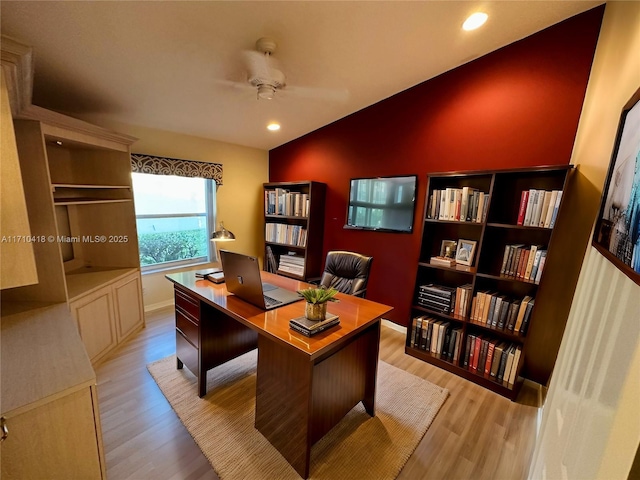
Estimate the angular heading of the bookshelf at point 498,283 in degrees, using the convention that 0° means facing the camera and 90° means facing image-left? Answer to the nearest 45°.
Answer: approximately 45°

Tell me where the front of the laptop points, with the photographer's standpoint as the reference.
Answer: facing away from the viewer and to the right of the viewer

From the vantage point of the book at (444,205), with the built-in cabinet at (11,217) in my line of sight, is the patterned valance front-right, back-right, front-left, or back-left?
front-right

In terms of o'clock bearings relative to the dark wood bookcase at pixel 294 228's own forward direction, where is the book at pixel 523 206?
The book is roughly at 9 o'clock from the dark wood bookcase.

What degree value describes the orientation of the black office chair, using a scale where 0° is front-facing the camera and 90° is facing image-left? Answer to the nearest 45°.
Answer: approximately 45°

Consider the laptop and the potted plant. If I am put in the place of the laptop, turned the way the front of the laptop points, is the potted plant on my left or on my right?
on my right

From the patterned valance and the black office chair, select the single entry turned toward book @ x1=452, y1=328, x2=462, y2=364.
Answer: the patterned valance

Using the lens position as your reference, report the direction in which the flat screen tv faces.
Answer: facing the viewer and to the left of the viewer

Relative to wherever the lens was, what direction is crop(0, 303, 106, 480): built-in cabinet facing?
facing the viewer and to the right of the viewer

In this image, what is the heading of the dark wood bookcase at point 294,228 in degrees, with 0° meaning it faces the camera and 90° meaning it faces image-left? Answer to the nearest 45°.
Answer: approximately 45°

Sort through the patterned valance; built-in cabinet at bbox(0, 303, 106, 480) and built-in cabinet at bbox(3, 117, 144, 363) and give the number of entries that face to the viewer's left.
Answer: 0

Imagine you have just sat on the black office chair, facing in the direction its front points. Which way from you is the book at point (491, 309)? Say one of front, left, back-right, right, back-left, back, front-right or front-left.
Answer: back-left

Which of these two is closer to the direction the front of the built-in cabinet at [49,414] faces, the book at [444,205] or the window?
the book

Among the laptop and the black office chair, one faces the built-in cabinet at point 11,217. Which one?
the black office chair

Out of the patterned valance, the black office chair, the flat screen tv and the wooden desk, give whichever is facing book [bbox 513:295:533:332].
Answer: the patterned valance

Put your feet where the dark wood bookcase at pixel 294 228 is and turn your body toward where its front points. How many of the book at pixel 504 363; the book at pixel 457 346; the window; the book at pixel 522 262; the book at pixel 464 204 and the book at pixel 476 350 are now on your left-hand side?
5

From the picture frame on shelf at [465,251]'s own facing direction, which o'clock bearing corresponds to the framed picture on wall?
The framed picture on wall is roughly at 10 o'clock from the picture frame on shelf.

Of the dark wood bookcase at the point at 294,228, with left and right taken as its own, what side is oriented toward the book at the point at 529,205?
left

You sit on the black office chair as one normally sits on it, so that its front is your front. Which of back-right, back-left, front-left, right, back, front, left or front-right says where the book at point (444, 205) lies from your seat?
back-left
